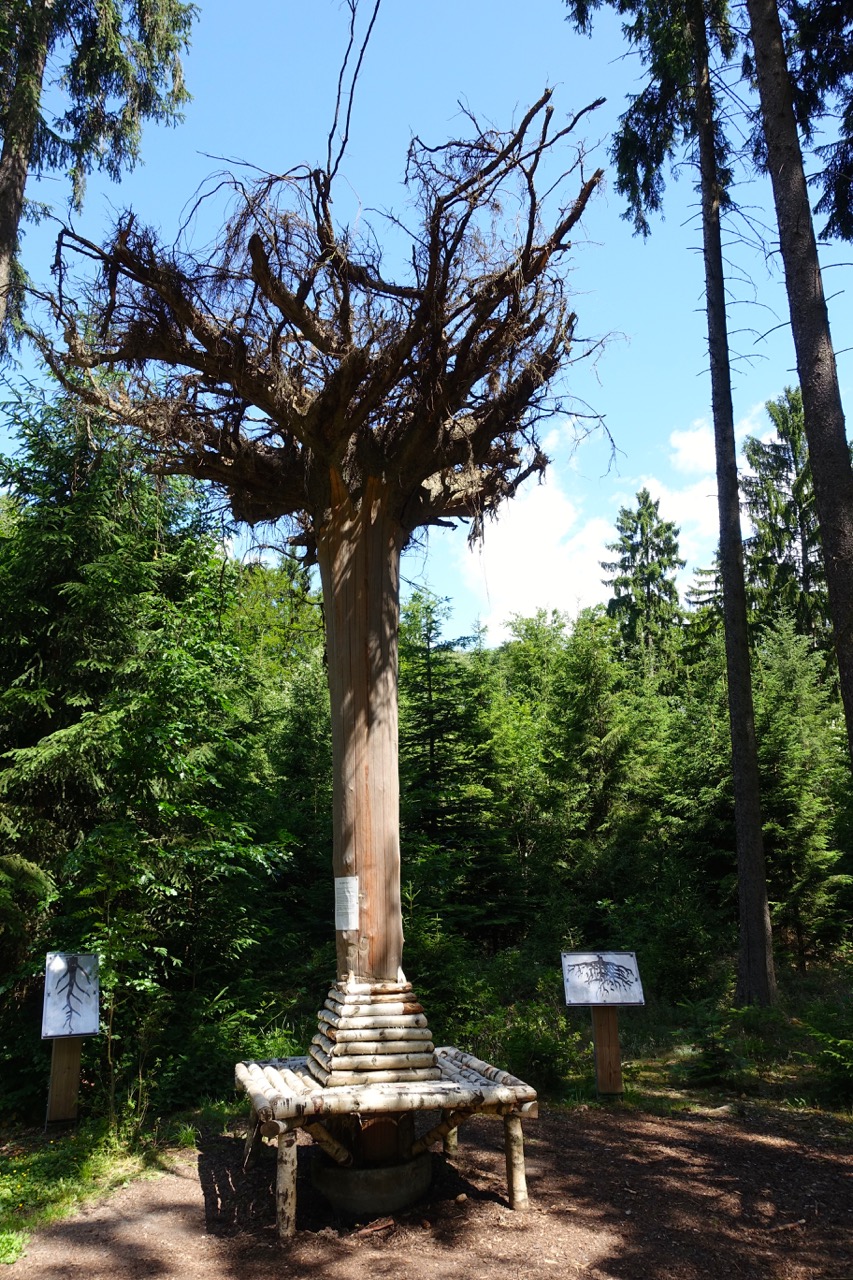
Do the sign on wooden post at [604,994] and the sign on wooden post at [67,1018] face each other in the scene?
no

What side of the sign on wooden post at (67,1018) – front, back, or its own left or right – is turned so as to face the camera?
front

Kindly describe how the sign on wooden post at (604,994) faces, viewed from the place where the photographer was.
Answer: facing the viewer

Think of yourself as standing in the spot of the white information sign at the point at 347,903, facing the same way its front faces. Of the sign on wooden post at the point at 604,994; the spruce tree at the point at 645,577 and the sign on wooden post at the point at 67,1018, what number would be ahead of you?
0

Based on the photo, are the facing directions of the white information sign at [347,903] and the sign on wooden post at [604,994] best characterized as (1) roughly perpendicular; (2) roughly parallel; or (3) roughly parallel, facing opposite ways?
roughly parallel

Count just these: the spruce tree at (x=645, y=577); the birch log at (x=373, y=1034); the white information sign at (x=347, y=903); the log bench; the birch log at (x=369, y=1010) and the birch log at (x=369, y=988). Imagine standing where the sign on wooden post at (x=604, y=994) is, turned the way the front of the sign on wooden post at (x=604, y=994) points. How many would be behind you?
1

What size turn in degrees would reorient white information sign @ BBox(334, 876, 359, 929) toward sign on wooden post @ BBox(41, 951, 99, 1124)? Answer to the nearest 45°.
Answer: approximately 135° to its right

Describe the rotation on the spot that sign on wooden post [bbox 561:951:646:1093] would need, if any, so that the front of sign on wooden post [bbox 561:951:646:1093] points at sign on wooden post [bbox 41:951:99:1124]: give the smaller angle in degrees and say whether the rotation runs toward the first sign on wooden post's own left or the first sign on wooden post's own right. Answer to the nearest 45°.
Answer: approximately 90° to the first sign on wooden post's own right

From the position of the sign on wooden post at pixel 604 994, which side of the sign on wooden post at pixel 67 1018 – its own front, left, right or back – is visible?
left

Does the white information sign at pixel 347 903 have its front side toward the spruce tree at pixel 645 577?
no

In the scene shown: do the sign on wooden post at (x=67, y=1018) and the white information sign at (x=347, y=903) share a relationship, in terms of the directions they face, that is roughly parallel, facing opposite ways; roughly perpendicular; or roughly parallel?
roughly parallel

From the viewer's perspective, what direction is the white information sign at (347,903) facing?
toward the camera

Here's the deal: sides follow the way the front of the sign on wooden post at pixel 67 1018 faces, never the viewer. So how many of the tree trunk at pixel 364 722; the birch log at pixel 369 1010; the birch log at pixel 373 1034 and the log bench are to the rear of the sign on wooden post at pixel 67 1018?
0
